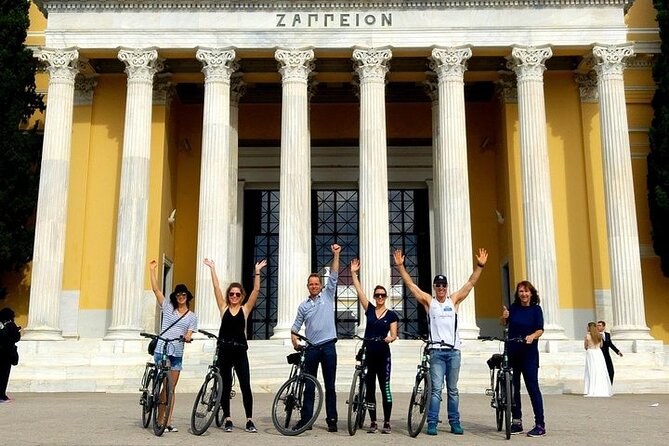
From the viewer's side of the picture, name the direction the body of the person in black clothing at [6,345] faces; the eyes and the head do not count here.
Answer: to the viewer's right

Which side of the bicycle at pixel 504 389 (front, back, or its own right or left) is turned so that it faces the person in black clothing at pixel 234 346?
right

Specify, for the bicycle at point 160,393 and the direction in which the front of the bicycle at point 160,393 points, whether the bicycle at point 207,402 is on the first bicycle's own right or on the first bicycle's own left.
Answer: on the first bicycle's own left

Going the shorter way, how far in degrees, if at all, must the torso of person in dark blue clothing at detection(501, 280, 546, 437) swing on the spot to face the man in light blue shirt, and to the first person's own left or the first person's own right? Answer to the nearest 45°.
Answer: approximately 90° to the first person's own right

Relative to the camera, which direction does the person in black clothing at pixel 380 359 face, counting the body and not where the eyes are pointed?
toward the camera

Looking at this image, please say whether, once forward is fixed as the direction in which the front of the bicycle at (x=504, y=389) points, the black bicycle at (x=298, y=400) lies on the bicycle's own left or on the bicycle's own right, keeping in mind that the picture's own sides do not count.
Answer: on the bicycle's own right

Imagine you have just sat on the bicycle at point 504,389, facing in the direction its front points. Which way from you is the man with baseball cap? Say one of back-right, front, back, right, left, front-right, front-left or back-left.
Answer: right

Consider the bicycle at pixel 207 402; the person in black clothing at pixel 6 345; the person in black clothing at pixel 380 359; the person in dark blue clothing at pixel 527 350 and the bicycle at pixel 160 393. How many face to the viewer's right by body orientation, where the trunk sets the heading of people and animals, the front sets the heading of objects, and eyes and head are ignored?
1

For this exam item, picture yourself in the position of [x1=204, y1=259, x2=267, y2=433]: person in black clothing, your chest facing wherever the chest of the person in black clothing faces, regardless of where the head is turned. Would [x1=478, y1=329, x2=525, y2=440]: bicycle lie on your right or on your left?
on your left

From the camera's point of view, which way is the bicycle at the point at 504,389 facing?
toward the camera

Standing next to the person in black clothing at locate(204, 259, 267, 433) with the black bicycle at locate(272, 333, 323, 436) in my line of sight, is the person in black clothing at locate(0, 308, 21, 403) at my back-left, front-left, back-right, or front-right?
back-left

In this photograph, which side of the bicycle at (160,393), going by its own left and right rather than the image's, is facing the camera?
front

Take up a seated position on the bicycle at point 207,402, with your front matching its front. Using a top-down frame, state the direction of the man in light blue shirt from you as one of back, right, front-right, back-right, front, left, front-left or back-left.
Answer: back-left

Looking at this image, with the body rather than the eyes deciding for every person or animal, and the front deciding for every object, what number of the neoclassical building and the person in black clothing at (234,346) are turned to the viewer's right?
0

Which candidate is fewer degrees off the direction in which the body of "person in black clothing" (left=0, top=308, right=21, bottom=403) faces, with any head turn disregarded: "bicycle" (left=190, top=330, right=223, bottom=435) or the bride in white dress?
the bride in white dress

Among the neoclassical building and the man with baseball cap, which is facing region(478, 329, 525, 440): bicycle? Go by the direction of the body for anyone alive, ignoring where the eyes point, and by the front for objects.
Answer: the neoclassical building

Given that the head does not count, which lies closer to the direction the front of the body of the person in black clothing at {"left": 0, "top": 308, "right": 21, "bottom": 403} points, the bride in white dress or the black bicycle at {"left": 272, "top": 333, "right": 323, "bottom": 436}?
the bride in white dress
